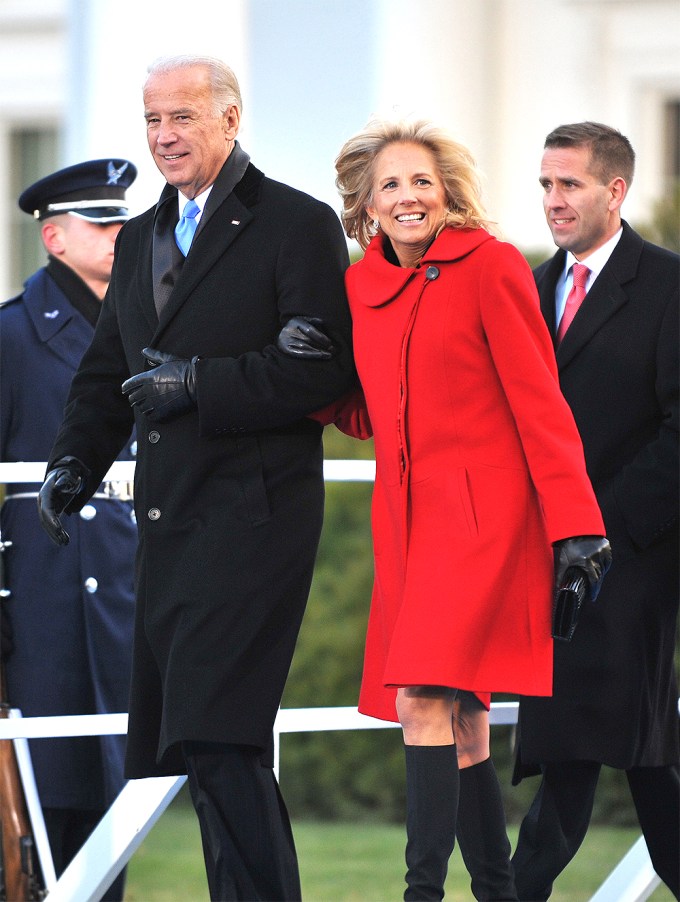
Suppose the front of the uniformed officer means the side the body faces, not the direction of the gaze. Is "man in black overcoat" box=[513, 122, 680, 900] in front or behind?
in front

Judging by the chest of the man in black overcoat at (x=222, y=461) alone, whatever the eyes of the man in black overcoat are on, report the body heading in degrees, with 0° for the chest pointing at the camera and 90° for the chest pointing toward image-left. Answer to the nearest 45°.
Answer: approximately 45°

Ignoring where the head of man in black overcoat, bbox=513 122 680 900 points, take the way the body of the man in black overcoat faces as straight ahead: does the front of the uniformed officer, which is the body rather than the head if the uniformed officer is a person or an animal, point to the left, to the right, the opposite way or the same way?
to the left

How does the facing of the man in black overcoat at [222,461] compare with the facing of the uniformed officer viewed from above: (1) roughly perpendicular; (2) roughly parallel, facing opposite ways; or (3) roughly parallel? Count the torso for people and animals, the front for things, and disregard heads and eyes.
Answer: roughly perpendicular

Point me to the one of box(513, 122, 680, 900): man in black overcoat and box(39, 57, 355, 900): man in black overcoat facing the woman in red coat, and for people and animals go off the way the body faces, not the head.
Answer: box(513, 122, 680, 900): man in black overcoat

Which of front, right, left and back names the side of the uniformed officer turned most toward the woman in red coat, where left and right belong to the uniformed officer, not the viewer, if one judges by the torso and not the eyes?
front

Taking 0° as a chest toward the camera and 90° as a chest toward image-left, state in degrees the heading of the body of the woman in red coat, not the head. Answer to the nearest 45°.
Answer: approximately 45°

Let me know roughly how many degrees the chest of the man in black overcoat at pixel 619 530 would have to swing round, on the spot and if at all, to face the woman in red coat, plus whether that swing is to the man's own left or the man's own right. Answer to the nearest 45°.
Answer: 0° — they already face them

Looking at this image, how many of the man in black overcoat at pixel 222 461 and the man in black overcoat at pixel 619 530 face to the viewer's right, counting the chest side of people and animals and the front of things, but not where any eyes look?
0

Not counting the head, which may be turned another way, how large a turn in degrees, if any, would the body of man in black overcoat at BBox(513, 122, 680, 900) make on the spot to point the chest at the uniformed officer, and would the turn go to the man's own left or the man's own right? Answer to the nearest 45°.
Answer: approximately 45° to the man's own right

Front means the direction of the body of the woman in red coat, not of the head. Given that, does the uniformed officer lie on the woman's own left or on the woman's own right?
on the woman's own right

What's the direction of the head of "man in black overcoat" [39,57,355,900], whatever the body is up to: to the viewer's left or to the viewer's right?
to the viewer's left
